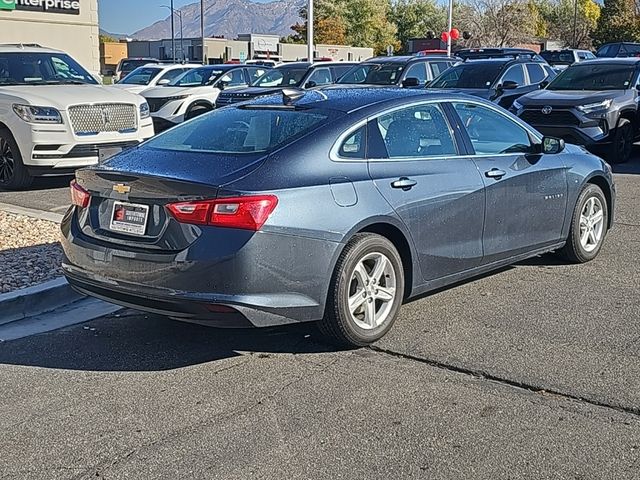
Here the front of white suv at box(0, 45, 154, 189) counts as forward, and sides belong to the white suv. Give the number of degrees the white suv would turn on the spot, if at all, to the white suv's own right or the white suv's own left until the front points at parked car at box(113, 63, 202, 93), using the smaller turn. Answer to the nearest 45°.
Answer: approximately 135° to the white suv's own left

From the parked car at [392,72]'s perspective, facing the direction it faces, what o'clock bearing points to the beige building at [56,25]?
The beige building is roughly at 3 o'clock from the parked car.

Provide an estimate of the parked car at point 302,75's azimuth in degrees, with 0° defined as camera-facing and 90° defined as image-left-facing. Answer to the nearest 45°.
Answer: approximately 45°

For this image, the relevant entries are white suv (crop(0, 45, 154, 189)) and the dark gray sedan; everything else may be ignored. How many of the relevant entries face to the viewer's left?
0

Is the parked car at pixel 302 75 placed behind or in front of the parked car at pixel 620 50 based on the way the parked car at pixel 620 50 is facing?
in front

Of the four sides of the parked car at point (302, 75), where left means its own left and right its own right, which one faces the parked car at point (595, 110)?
left

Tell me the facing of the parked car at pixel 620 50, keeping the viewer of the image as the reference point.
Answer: facing the viewer and to the left of the viewer

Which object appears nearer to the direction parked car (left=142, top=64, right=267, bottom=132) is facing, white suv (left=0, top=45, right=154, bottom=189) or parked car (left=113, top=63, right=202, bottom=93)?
the white suv

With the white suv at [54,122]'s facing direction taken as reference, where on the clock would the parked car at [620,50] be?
The parked car is roughly at 9 o'clock from the white suv.

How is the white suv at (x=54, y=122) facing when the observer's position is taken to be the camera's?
facing the viewer and to the right of the viewer

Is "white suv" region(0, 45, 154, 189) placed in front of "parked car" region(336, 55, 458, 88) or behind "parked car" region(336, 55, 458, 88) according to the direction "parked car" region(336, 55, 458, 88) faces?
in front

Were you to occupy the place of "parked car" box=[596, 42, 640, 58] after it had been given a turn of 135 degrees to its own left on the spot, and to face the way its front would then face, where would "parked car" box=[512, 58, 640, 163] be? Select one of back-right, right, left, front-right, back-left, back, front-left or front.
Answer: right

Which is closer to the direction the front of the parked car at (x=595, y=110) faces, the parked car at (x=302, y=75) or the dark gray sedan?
the dark gray sedan

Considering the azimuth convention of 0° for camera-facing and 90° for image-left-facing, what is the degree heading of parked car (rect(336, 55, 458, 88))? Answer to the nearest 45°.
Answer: approximately 45°

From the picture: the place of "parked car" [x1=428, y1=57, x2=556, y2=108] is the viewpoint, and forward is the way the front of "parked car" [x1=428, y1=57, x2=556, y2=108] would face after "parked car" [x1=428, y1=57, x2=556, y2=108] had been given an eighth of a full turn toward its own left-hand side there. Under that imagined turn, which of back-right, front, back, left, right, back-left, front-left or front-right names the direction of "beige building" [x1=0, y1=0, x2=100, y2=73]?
back-right
